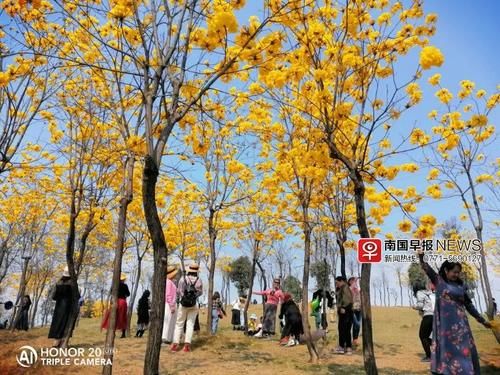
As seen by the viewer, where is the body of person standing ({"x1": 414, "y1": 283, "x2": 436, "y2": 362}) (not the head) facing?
to the viewer's left

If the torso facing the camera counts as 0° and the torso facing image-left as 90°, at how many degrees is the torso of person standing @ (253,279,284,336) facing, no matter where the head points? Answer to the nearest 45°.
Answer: approximately 0°

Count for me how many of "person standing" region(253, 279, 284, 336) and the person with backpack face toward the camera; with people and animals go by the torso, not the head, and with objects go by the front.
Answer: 1

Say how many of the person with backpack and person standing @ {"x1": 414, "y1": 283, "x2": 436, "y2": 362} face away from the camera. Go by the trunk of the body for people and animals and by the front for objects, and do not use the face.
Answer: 1

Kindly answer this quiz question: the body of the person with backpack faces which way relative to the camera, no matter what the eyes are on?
away from the camera

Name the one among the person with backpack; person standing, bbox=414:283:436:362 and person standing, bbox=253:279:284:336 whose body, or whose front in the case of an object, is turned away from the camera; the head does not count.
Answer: the person with backpack
